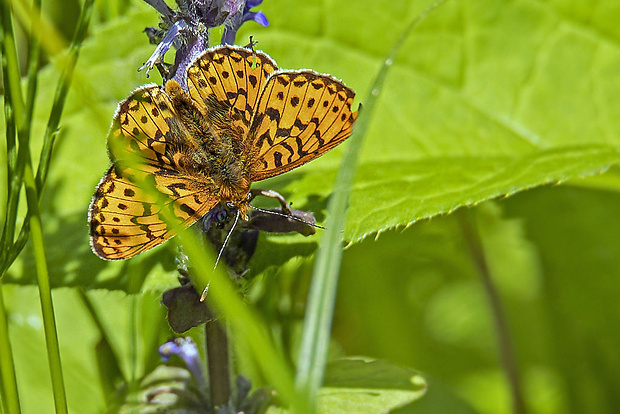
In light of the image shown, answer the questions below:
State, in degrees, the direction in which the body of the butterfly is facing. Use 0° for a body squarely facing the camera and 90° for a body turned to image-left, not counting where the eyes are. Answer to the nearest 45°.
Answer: approximately 315°
